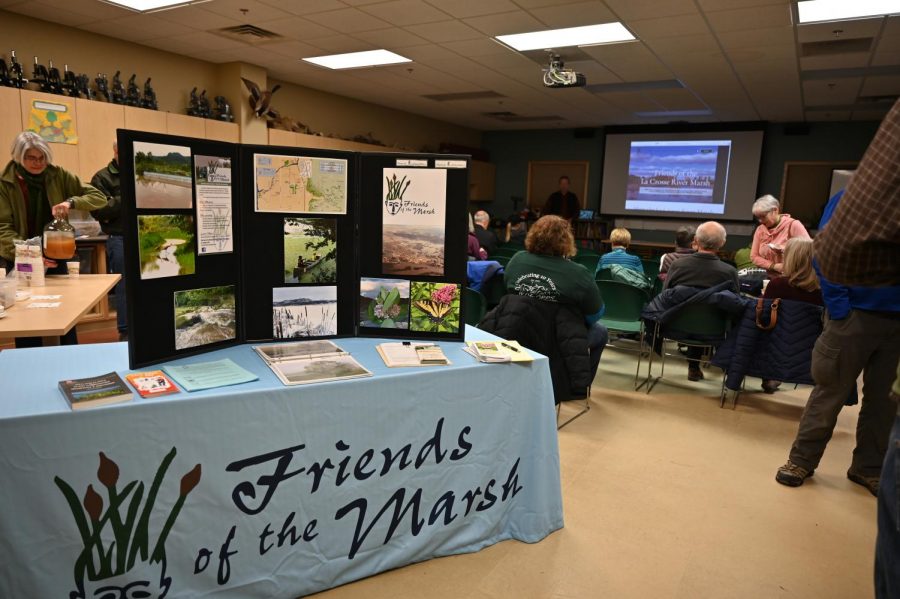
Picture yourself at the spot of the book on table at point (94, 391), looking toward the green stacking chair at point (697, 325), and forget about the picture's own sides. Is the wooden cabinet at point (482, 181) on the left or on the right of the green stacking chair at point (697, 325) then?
left

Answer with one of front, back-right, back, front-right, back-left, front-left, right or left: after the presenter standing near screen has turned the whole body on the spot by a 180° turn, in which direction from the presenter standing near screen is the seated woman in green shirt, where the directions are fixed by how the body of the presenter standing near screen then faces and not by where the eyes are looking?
back

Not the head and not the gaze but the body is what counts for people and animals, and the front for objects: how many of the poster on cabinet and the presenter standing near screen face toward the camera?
2

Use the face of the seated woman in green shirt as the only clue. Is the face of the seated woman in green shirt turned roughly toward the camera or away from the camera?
away from the camera

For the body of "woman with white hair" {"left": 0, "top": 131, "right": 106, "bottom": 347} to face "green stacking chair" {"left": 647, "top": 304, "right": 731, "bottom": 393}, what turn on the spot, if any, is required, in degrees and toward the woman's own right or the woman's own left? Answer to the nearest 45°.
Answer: approximately 90° to the woman's own left

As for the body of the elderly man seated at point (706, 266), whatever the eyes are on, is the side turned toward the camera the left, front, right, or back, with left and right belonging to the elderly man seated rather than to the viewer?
back

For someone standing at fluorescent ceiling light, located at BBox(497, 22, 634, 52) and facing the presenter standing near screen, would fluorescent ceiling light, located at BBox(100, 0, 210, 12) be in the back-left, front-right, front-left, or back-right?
back-left

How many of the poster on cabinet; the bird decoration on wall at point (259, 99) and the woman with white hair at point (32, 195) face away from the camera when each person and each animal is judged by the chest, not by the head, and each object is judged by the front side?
0

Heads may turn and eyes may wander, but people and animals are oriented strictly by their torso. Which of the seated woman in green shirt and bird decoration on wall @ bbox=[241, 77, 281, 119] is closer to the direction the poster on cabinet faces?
the seated woman in green shirt

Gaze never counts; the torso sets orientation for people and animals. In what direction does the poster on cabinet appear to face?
toward the camera

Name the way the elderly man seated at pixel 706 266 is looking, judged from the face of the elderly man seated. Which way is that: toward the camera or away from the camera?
away from the camera

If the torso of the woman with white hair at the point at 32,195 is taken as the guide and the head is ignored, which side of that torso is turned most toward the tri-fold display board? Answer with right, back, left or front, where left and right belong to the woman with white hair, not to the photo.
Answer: front

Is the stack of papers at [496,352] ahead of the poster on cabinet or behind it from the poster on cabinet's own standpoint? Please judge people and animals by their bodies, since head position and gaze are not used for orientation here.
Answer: ahead

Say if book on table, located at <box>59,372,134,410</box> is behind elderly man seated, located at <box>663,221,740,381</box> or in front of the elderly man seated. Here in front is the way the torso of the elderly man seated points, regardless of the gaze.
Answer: behind
